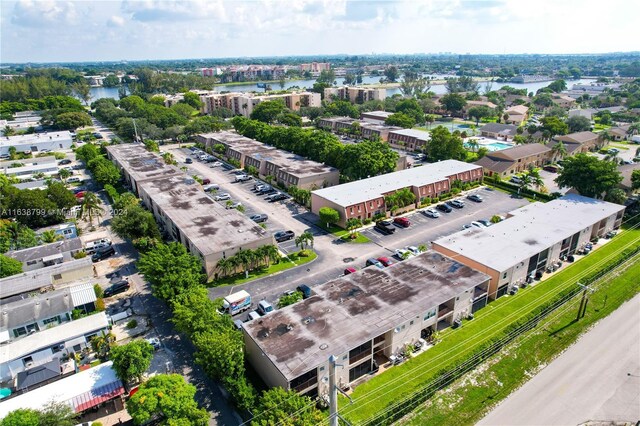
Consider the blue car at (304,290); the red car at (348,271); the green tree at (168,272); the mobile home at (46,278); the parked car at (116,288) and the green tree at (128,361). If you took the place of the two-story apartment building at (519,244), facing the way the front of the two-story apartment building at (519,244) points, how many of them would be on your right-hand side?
6

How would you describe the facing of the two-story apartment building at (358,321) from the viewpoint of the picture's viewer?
facing the viewer and to the right of the viewer

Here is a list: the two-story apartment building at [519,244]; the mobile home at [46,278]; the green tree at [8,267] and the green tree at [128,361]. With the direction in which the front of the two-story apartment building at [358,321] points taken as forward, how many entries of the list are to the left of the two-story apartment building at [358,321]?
1

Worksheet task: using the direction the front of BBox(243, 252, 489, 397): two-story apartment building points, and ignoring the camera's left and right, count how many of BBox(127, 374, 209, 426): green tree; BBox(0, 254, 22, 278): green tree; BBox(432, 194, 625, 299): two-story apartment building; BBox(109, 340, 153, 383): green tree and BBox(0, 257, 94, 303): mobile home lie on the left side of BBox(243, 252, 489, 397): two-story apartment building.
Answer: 1

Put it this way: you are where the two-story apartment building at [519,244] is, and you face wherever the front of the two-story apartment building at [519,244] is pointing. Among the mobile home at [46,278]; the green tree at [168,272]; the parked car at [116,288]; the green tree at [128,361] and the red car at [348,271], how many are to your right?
5

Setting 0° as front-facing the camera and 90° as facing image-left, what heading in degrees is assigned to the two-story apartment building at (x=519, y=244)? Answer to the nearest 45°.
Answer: approximately 315°

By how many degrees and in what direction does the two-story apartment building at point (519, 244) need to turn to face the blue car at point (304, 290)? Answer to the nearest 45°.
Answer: approximately 90° to its right

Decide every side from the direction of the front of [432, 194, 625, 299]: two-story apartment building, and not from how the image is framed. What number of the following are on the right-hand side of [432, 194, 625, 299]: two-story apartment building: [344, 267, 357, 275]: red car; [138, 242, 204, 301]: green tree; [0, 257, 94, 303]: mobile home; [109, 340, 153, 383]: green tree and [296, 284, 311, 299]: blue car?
5

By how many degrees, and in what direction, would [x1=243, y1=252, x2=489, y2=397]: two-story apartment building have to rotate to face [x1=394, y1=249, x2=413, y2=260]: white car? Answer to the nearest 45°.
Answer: approximately 135° to its left
